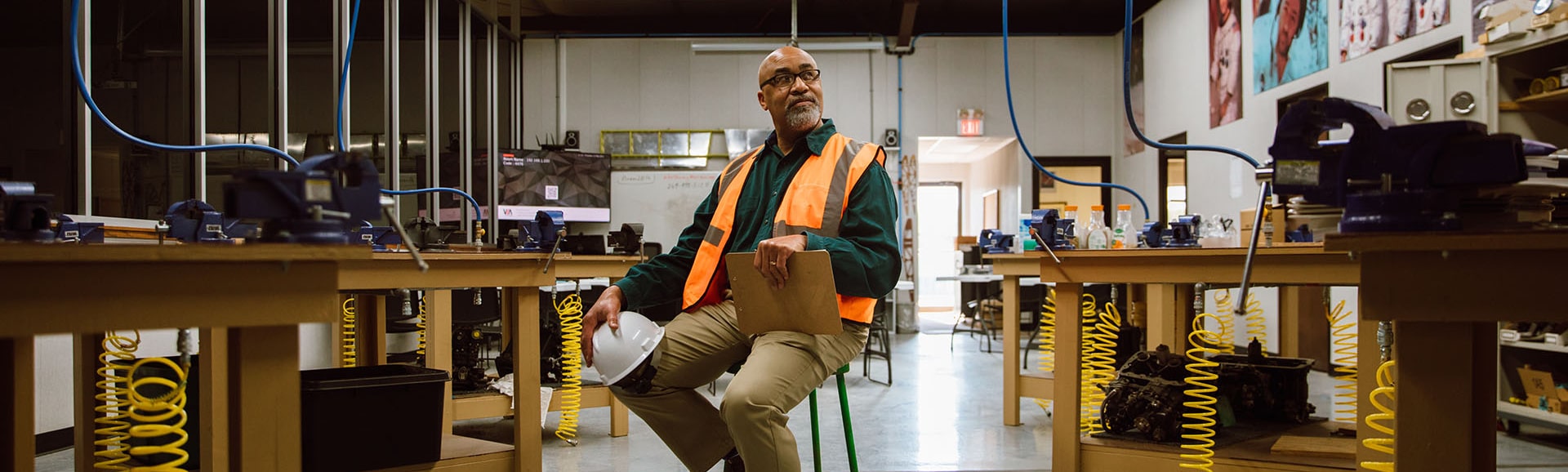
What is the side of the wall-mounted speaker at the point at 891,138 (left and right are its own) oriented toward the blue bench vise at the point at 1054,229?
front

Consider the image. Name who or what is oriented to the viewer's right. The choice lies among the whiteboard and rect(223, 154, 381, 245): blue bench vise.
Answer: the blue bench vise

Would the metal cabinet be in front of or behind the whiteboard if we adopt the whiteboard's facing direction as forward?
in front

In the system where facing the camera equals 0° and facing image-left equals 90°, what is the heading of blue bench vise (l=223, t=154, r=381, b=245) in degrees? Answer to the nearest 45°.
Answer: approximately 270°

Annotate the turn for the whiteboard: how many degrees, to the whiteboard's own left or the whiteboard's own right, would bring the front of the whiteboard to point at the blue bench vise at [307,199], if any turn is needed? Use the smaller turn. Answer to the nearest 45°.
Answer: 0° — it already faces it

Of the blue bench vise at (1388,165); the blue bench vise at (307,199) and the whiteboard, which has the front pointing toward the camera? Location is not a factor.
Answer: the whiteboard

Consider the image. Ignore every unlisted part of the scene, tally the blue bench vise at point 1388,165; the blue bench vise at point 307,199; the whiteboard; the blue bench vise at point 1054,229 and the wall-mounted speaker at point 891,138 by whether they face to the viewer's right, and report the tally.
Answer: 1

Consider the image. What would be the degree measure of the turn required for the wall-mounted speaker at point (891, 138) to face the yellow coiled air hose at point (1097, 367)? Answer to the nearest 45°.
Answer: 0° — it already faces it

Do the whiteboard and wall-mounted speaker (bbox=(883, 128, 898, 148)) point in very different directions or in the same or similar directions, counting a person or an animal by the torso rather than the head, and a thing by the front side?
same or similar directions

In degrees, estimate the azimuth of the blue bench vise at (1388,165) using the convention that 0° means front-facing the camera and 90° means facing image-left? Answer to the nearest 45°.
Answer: approximately 90°

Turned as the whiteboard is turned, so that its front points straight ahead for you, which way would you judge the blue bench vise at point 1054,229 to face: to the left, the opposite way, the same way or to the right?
to the right

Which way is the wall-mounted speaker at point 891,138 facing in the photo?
toward the camera
